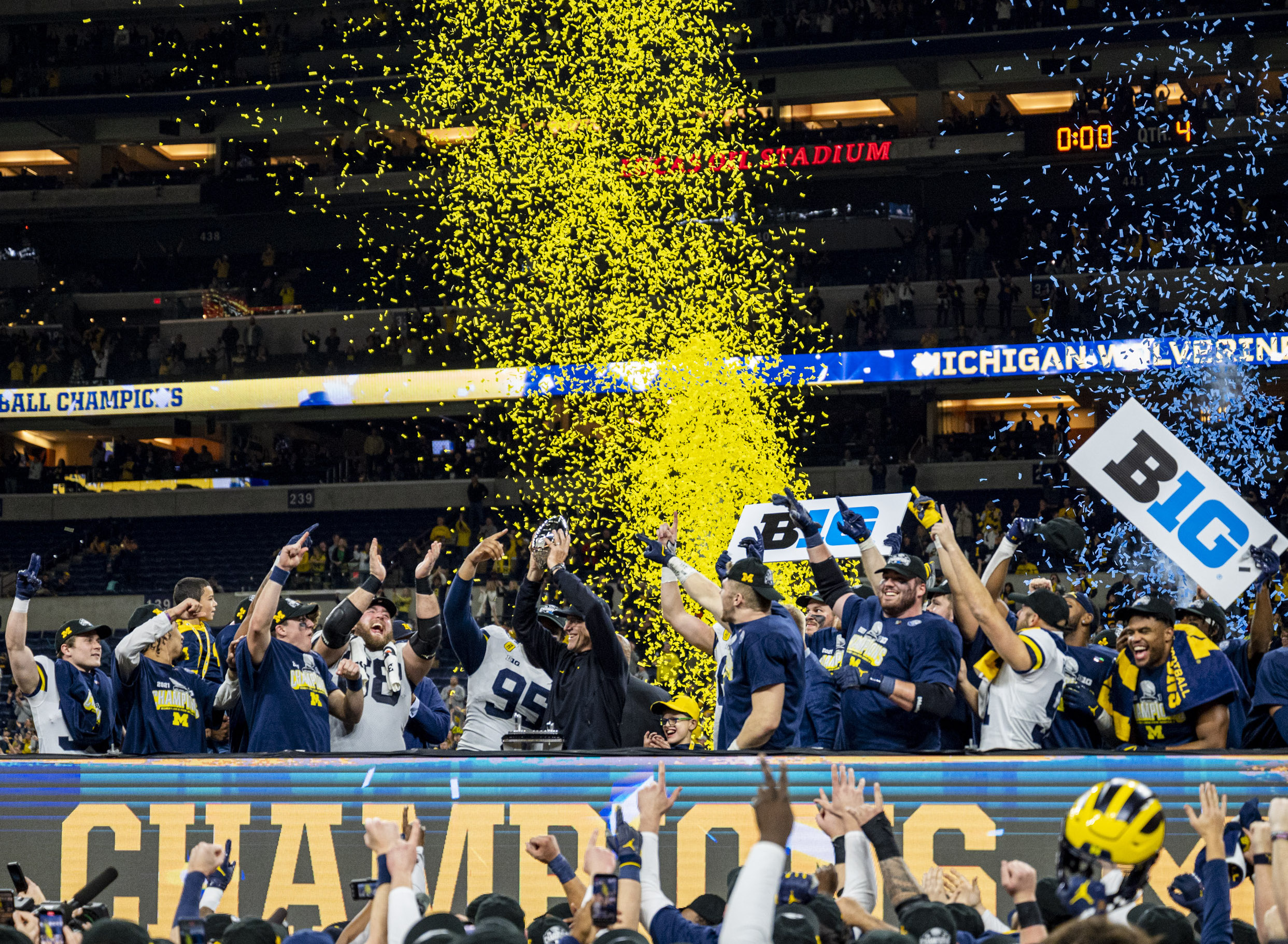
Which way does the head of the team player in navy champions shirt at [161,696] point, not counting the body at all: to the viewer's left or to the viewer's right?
to the viewer's right

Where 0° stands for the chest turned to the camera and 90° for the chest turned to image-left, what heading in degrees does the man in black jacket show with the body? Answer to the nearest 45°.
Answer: approximately 45°

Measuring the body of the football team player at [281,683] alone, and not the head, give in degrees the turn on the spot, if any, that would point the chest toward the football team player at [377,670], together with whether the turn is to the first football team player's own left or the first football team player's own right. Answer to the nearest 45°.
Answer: approximately 90° to the first football team player's own left

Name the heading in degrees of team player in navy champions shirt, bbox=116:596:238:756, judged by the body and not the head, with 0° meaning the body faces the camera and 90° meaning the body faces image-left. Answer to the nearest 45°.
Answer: approximately 315°

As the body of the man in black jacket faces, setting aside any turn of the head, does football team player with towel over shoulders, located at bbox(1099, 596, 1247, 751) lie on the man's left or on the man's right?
on the man's left

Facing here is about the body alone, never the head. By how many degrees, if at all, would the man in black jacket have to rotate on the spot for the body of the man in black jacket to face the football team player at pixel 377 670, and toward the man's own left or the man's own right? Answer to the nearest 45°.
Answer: approximately 90° to the man's own right
